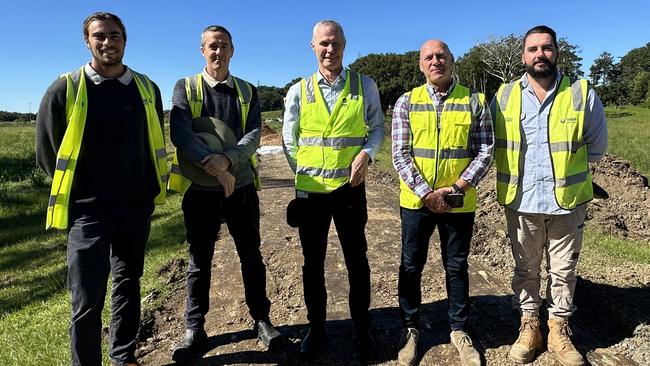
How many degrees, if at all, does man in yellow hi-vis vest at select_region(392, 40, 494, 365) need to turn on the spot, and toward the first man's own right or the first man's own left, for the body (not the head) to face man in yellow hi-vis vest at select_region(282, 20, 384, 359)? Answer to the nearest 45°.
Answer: approximately 90° to the first man's own right

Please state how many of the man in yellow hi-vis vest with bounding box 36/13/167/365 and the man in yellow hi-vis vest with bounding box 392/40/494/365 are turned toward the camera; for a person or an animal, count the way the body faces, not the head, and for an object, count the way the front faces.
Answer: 2

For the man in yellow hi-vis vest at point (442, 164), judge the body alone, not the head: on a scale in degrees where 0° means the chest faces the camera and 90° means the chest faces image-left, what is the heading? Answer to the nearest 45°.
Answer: approximately 0°

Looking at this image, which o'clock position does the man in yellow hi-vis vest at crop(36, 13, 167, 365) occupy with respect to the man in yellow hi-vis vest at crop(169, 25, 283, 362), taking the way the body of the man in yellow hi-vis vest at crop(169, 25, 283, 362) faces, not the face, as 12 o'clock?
the man in yellow hi-vis vest at crop(36, 13, 167, 365) is roughly at 2 o'clock from the man in yellow hi-vis vest at crop(169, 25, 283, 362).

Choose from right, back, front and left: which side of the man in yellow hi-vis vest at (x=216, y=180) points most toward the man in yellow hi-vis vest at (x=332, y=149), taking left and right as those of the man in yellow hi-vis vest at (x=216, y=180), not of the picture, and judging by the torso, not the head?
left

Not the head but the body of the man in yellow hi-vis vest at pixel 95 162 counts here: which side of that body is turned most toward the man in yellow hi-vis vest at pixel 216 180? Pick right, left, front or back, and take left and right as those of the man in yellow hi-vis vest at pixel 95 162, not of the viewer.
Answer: left

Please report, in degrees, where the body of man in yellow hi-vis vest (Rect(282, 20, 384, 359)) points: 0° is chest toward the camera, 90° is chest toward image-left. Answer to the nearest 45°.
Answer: approximately 0°

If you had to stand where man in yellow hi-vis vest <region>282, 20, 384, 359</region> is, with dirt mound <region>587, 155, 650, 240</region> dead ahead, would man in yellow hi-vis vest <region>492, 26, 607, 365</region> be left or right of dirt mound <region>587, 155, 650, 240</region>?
right

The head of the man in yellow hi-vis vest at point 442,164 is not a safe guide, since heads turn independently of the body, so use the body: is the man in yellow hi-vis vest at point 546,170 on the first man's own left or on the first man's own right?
on the first man's own left
